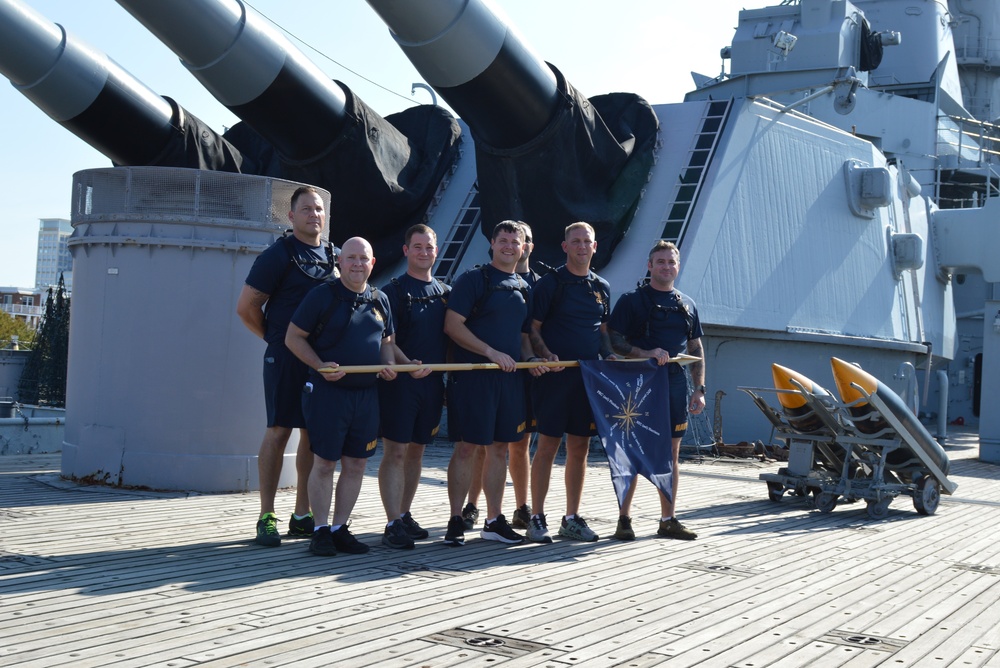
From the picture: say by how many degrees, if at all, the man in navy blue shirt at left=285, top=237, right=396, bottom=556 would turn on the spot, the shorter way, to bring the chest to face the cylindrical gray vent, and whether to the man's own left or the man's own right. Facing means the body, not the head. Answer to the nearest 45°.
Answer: approximately 180°

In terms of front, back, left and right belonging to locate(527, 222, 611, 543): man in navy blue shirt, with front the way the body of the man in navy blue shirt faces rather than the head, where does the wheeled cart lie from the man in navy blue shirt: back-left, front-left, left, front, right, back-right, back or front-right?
back-left

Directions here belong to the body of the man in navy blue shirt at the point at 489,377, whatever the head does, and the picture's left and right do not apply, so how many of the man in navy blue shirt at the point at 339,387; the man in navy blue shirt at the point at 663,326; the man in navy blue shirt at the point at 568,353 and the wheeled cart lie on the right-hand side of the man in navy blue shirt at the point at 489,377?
1

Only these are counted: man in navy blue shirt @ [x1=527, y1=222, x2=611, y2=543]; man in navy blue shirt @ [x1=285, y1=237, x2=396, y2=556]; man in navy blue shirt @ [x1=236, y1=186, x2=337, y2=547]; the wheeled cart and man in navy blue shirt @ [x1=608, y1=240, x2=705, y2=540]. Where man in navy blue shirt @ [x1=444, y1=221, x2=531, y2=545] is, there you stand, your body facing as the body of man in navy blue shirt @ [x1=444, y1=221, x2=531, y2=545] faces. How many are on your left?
3

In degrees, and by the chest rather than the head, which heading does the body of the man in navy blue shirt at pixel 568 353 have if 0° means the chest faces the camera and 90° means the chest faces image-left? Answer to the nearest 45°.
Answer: approximately 0°

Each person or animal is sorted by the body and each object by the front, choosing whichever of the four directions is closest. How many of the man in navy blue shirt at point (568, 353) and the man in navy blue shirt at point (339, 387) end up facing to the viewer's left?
0

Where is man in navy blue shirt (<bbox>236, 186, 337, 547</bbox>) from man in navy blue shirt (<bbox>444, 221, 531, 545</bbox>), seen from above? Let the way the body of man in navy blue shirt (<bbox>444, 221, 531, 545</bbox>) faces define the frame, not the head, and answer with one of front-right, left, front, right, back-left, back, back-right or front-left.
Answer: back-right

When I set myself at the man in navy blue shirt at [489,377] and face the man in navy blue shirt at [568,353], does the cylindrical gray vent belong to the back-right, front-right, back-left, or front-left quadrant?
back-left
